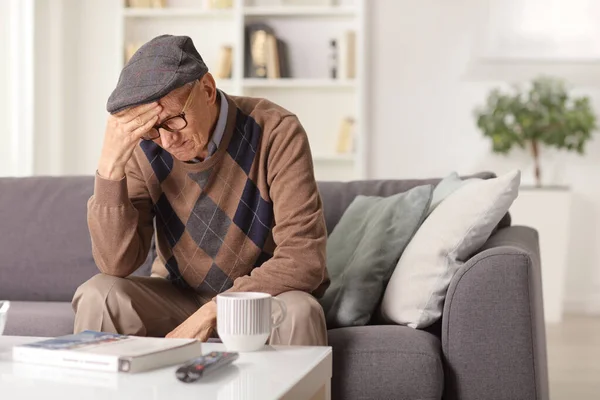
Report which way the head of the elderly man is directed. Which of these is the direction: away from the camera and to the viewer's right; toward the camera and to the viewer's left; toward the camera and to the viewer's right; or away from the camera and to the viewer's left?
toward the camera and to the viewer's left

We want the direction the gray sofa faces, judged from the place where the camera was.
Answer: facing the viewer

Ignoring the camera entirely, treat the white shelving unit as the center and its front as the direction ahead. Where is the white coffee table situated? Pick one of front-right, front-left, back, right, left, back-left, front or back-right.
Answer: front

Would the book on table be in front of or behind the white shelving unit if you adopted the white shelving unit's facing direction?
in front

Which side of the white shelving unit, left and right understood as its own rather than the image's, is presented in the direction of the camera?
front

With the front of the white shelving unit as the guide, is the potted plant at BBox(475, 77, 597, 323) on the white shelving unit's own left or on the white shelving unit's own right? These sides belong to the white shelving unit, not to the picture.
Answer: on the white shelving unit's own left

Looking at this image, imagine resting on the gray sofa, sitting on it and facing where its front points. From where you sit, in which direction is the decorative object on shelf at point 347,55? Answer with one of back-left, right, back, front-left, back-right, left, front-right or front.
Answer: back

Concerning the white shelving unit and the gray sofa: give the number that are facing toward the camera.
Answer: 2

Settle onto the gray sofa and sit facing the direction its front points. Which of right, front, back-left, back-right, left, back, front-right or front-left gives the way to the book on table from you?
front-right

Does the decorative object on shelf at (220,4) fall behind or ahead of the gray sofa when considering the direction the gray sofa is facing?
behind

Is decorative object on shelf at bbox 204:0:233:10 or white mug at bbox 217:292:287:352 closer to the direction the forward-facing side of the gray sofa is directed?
the white mug

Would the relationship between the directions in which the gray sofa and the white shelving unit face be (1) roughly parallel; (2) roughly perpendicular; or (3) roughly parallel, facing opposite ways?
roughly parallel

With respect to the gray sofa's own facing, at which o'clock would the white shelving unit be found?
The white shelving unit is roughly at 6 o'clock from the gray sofa.
